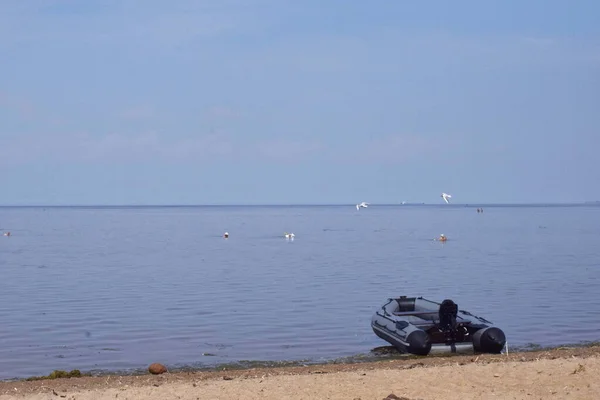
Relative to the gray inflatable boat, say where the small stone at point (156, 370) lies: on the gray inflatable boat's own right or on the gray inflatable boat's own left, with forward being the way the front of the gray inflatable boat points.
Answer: on the gray inflatable boat's own left

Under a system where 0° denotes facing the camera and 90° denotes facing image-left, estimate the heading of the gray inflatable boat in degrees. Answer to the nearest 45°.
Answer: approximately 135°
